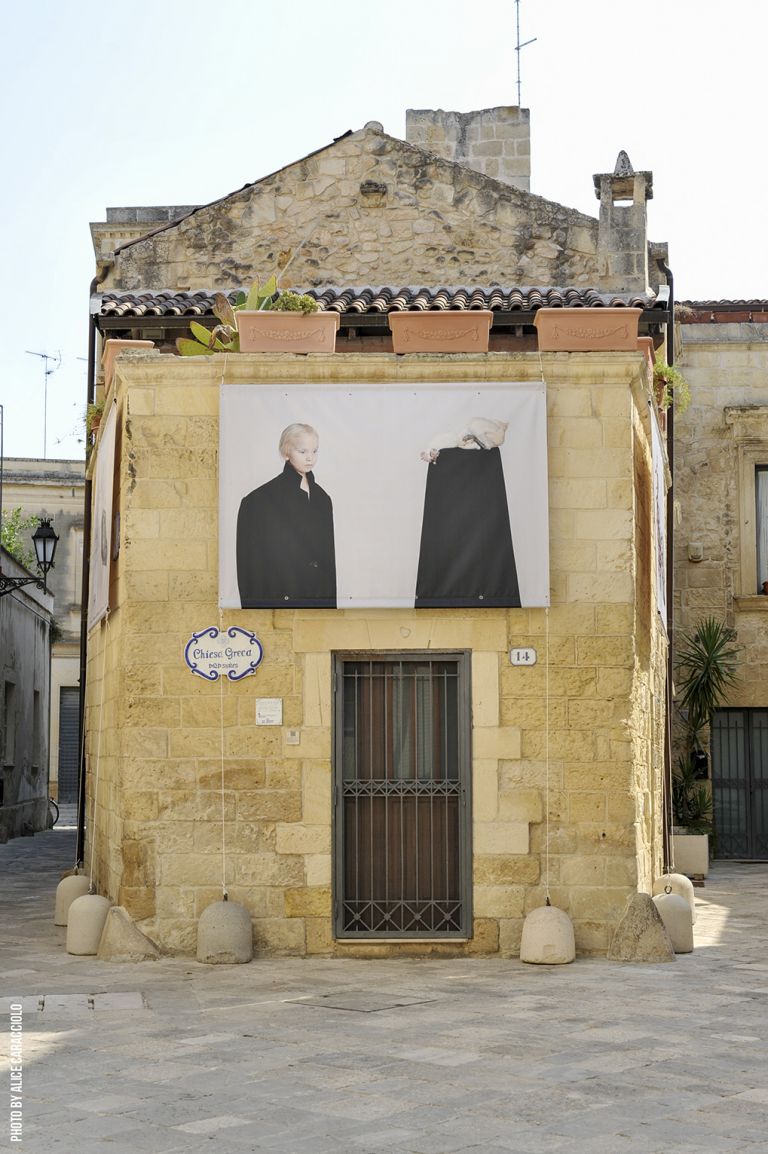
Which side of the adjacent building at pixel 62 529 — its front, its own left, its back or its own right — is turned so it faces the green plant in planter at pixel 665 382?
front

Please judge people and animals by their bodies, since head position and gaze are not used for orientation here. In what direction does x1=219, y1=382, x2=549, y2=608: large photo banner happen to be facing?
toward the camera

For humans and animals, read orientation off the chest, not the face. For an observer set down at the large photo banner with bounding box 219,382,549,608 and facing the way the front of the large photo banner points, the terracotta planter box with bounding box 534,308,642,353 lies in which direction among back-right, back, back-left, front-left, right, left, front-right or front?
left

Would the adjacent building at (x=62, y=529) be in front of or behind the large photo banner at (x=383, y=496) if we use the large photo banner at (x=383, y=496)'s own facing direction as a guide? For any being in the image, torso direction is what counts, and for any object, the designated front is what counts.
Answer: behind

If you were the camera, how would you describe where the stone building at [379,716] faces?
facing the viewer

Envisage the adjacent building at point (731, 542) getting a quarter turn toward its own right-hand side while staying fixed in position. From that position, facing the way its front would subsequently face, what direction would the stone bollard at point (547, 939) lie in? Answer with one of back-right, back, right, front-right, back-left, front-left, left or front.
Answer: left

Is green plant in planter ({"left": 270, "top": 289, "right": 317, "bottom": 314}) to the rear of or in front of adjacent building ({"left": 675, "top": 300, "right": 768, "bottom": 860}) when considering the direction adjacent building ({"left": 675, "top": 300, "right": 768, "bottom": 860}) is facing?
in front

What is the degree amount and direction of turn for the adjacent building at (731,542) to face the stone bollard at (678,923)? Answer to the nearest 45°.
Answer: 0° — it already faces it
